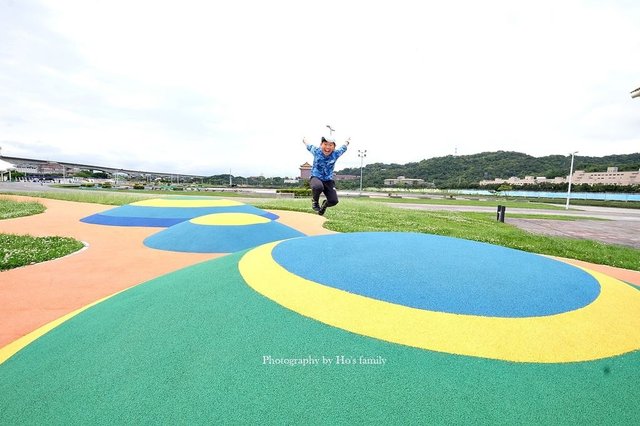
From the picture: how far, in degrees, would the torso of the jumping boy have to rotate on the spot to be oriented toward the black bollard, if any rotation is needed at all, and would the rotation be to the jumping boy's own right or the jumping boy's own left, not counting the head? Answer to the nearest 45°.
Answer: approximately 135° to the jumping boy's own left

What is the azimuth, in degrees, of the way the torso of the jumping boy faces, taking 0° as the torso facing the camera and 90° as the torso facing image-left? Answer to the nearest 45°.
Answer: approximately 0°
